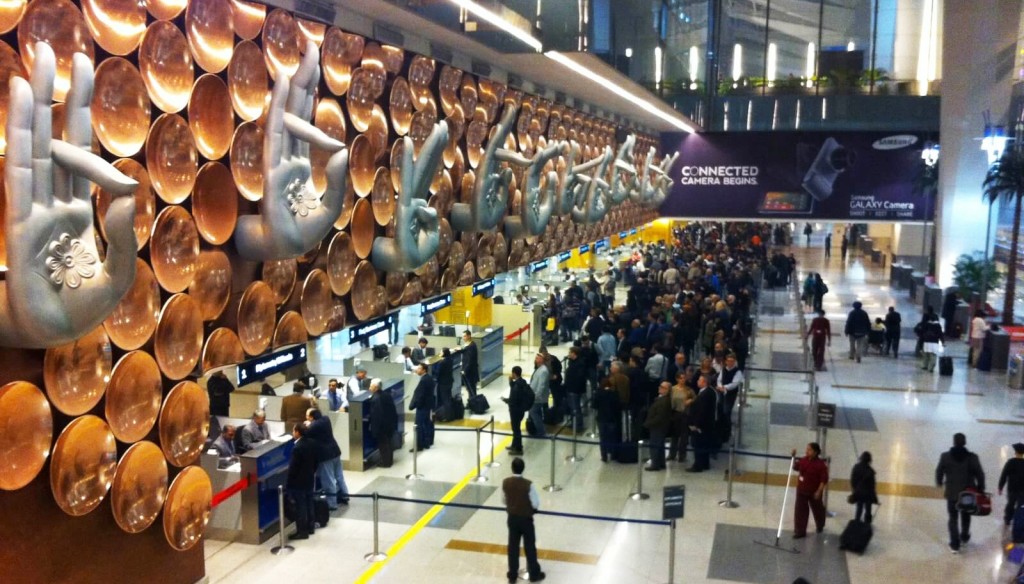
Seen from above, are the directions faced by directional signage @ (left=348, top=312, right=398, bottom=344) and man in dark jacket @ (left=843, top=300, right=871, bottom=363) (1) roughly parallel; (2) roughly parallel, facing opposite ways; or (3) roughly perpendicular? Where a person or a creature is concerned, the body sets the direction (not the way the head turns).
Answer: roughly perpendicular

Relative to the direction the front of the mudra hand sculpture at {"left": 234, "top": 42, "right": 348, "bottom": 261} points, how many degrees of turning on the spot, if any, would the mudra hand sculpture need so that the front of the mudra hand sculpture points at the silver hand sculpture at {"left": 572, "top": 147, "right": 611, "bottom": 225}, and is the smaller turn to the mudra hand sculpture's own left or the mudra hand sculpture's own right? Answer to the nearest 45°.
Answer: approximately 90° to the mudra hand sculpture's own left

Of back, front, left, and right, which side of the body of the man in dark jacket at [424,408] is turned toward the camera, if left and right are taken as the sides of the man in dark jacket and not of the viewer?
left

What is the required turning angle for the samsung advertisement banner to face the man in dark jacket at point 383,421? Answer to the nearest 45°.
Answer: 0° — it already faces them

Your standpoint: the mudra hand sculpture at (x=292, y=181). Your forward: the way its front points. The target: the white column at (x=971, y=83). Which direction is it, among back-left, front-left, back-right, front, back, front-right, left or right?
left

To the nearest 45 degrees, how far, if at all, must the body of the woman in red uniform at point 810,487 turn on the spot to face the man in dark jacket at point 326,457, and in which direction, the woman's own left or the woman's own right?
approximately 45° to the woman's own right

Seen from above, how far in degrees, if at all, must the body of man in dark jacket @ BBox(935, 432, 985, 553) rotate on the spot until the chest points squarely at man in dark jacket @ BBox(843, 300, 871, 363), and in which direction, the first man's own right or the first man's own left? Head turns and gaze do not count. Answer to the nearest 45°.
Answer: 0° — they already face them
